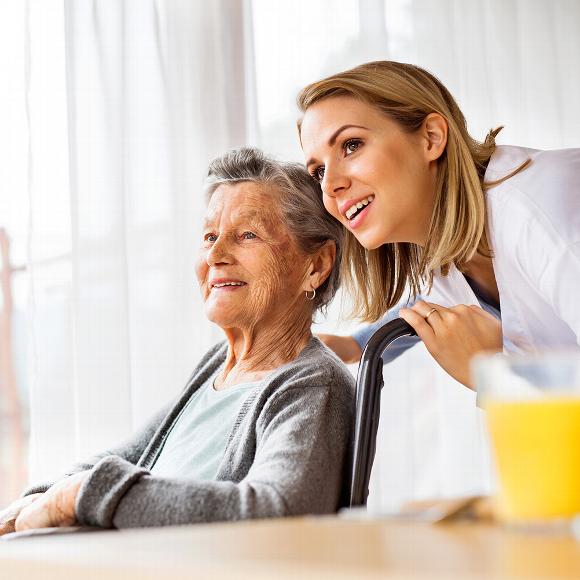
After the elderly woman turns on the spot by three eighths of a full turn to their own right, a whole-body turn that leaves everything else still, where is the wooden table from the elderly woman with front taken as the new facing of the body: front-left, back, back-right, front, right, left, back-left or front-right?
back

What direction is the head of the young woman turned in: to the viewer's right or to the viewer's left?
to the viewer's left

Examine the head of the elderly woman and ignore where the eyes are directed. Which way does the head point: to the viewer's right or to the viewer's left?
to the viewer's left

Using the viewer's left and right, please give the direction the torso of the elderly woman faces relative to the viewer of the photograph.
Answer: facing the viewer and to the left of the viewer
